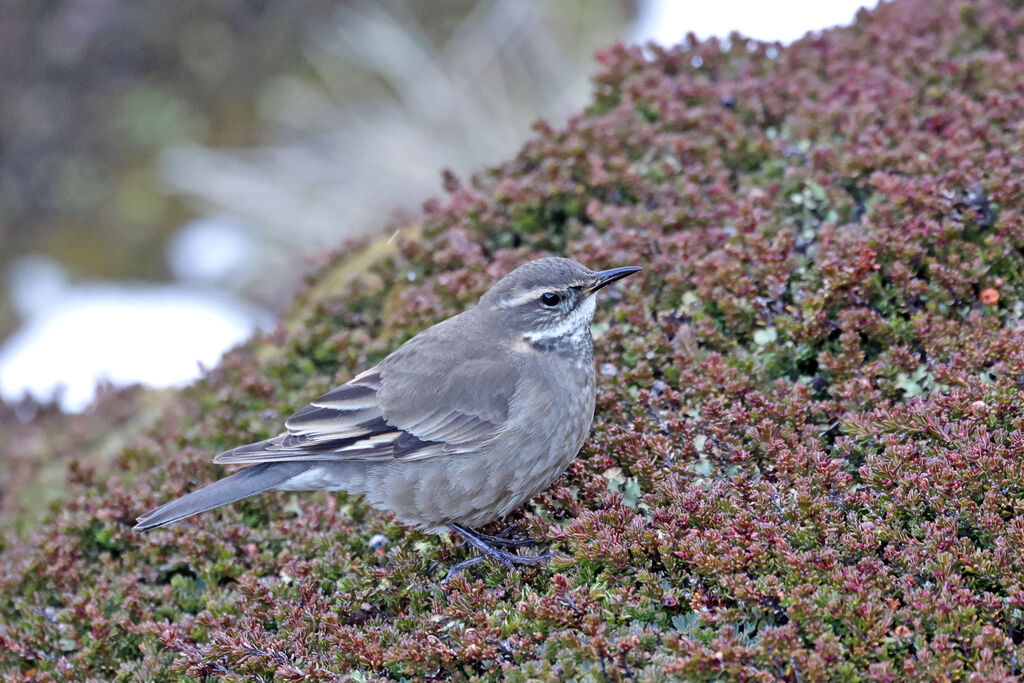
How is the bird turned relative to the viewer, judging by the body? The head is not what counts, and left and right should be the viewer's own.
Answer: facing to the right of the viewer
